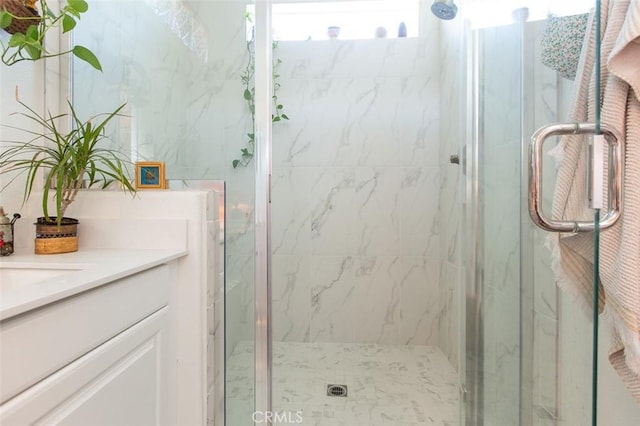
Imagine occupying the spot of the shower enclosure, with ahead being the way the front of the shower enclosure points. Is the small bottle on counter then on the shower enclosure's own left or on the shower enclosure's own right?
on the shower enclosure's own right

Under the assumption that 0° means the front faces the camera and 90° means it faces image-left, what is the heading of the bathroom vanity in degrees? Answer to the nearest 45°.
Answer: approximately 315°

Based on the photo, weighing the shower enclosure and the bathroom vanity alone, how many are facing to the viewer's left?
0

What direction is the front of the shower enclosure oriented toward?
toward the camera

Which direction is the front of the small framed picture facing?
toward the camera

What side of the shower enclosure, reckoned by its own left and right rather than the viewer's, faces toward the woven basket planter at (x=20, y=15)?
right

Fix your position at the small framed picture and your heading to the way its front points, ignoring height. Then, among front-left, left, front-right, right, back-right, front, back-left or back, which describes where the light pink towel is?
front-left

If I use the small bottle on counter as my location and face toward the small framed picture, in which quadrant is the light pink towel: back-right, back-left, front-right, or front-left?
front-right
